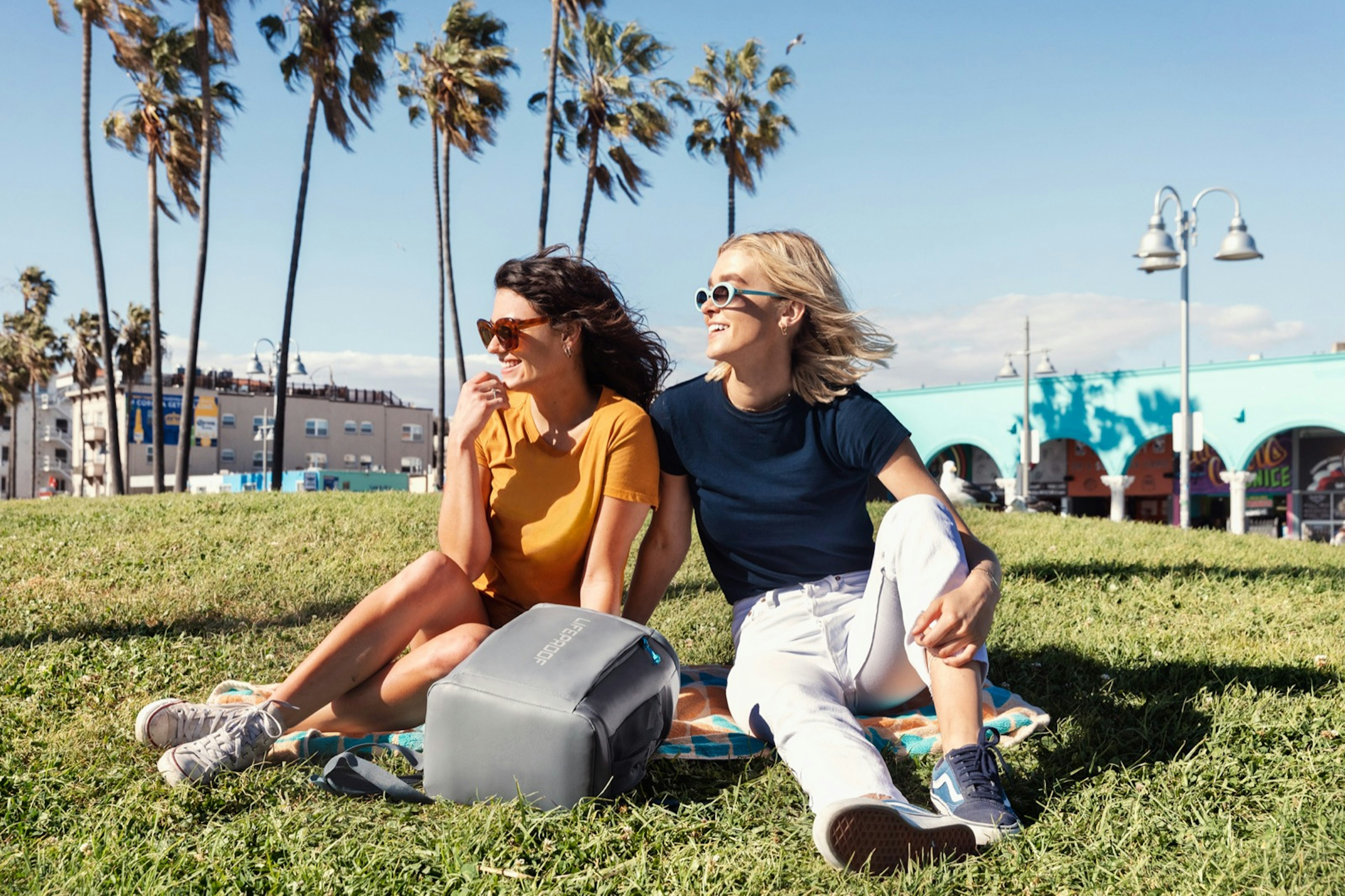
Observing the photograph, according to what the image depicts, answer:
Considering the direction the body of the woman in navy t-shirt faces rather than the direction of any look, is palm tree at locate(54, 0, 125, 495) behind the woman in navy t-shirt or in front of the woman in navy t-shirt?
behind

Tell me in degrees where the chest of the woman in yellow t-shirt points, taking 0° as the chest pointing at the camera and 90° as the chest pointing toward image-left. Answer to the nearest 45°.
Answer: approximately 45°

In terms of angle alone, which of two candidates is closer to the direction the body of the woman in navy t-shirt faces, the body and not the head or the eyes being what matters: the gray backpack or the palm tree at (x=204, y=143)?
the gray backpack

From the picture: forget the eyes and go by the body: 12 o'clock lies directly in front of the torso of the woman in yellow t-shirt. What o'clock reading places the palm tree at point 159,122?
The palm tree is roughly at 4 o'clock from the woman in yellow t-shirt.

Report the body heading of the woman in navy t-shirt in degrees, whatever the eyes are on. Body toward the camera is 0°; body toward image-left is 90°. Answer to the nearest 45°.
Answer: approximately 0°

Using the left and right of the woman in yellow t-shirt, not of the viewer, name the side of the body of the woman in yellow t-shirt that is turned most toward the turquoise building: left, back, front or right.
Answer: back

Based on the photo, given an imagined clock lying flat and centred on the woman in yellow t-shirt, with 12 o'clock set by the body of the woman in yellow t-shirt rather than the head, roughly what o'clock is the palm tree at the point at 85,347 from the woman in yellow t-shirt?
The palm tree is roughly at 4 o'clock from the woman in yellow t-shirt.

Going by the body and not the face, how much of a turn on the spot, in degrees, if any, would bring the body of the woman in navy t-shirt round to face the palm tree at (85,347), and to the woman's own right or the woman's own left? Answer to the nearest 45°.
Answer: approximately 135° to the woman's own right

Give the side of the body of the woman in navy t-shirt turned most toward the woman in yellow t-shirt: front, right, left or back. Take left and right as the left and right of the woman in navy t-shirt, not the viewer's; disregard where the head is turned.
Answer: right
